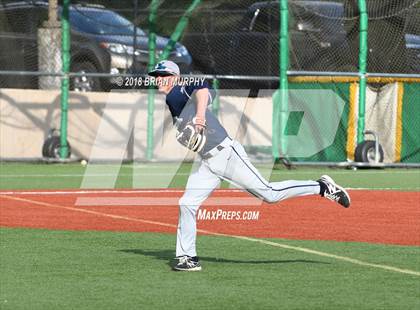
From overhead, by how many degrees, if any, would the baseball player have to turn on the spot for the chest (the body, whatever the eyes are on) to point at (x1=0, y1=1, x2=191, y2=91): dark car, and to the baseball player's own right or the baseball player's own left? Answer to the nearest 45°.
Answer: approximately 90° to the baseball player's own right

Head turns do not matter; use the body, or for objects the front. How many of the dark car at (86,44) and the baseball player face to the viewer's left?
1

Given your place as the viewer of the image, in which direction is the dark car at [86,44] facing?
facing the viewer and to the right of the viewer

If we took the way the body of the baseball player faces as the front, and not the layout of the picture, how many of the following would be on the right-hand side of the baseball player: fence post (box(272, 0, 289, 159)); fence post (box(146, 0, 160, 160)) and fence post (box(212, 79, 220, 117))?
3

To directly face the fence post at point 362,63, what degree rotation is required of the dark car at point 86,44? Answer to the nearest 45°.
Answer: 0° — it already faces it

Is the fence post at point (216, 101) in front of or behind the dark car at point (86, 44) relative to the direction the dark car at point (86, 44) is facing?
in front

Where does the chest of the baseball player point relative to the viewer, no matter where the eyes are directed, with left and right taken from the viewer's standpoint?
facing to the left of the viewer

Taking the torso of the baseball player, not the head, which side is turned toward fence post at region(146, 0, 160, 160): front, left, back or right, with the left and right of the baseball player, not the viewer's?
right
